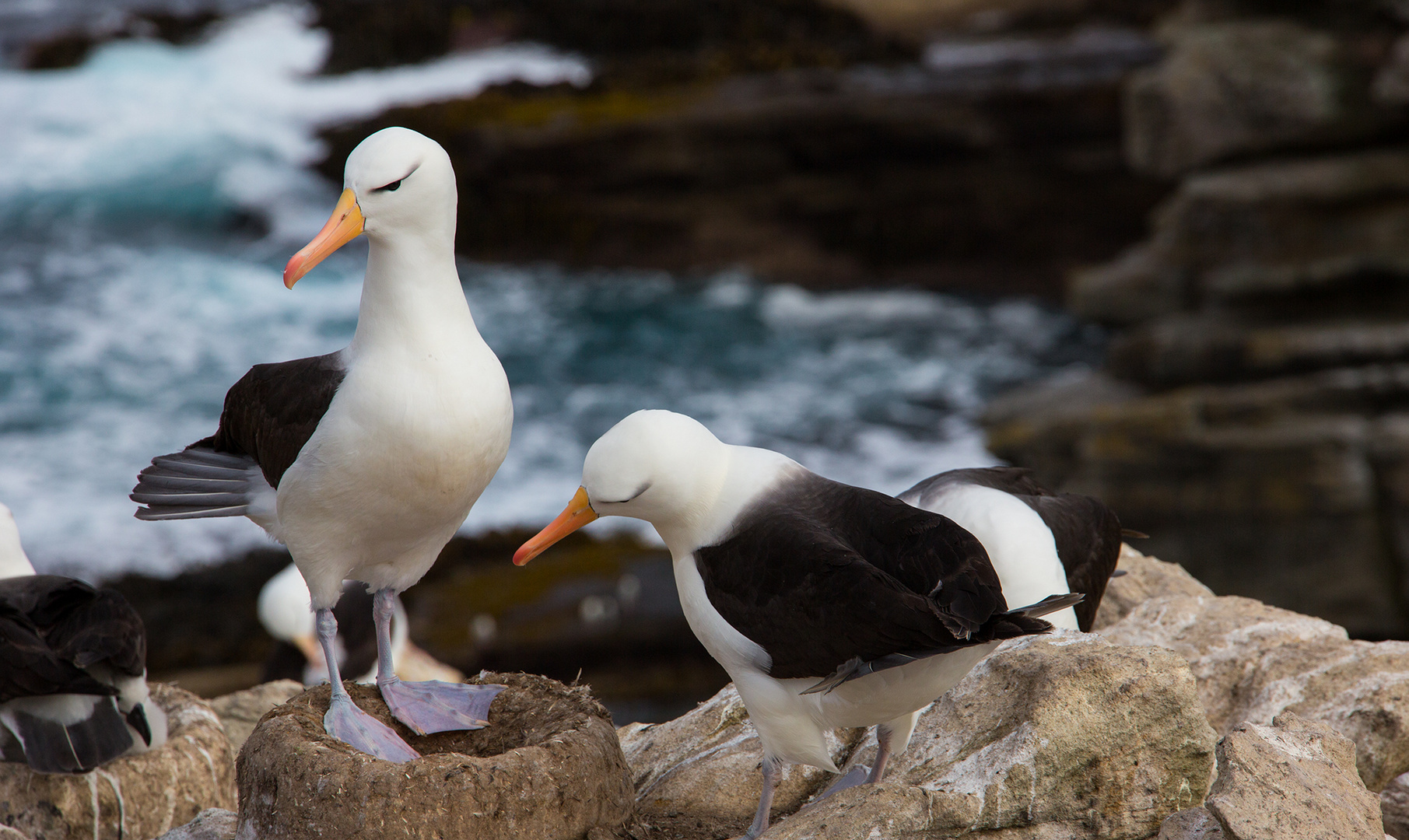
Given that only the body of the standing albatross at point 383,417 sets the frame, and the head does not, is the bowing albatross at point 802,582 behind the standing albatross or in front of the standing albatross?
in front

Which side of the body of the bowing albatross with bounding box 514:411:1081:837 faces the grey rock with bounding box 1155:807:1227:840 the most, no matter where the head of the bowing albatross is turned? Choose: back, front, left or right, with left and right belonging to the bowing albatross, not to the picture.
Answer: back

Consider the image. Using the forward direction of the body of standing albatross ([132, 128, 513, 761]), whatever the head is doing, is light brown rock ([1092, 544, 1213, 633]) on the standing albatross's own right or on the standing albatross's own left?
on the standing albatross's own left

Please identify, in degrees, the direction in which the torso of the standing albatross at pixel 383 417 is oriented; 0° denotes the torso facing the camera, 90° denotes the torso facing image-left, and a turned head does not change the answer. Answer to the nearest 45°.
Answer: approximately 315°

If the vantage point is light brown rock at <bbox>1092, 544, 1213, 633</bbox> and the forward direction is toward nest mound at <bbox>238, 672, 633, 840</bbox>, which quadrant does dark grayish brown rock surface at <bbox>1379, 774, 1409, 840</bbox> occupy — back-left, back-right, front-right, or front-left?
front-left

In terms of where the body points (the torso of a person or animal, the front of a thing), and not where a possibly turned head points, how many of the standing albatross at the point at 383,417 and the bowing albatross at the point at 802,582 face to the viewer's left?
1

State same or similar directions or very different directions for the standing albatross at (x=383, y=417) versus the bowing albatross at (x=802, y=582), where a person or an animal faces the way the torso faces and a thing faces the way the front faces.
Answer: very different directions

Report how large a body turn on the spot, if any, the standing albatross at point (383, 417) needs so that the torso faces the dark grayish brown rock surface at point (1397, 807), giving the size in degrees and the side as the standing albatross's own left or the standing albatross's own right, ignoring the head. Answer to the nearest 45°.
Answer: approximately 45° to the standing albatross's own left

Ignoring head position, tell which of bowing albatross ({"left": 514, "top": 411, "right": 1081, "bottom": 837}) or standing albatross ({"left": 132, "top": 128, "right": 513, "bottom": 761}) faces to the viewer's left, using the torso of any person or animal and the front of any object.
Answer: the bowing albatross

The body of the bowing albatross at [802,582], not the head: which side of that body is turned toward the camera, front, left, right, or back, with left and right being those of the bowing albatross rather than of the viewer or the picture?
left
